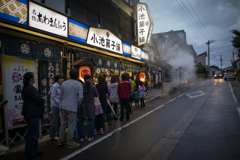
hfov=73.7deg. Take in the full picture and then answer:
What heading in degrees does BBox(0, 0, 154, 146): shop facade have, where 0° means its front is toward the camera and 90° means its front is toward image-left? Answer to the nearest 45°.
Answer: approximately 315°

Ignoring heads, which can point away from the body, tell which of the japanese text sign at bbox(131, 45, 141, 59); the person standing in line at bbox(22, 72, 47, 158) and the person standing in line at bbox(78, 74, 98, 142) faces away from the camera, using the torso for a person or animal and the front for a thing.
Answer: the person standing in line at bbox(78, 74, 98, 142)

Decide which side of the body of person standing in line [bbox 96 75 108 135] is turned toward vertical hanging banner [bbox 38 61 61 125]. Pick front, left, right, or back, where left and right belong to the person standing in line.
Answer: left

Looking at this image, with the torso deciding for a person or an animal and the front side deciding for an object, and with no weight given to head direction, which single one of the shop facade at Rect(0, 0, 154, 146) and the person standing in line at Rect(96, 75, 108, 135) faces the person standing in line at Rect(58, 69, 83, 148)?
the shop facade

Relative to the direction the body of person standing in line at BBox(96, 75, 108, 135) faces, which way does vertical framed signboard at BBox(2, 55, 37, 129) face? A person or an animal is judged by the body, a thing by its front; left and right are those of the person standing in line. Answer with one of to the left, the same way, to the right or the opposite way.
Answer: to the right

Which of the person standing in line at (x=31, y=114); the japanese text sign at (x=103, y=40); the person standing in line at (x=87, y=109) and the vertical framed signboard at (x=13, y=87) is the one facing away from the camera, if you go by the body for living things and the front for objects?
the person standing in line at (x=87, y=109)

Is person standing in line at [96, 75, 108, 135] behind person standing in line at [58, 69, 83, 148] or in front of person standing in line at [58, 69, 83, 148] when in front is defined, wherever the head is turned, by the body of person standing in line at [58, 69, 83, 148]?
in front

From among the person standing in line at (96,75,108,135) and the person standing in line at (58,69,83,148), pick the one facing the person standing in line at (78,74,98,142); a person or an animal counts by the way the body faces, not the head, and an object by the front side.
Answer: the person standing in line at (58,69,83,148)

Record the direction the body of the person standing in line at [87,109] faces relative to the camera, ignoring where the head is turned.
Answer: away from the camera

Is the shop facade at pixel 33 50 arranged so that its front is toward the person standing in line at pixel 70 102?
yes

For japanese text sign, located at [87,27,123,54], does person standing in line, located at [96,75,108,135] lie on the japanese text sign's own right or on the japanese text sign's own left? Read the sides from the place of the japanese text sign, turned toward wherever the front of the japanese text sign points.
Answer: on the japanese text sign's own right

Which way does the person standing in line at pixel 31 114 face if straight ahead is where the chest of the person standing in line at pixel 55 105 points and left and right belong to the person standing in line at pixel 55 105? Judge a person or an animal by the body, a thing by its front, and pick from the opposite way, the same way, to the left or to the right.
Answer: the same way

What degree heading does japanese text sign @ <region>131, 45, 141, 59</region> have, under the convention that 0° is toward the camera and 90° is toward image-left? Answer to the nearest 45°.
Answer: approximately 315°
